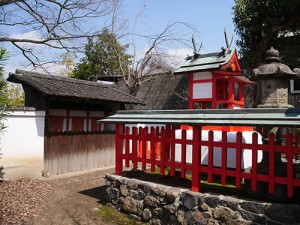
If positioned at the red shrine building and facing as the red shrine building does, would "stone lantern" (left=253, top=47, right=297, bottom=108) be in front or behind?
in front

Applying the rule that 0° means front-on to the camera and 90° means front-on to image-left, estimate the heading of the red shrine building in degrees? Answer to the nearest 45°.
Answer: approximately 315°
